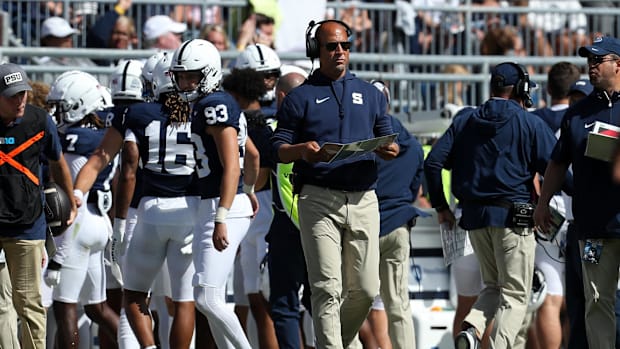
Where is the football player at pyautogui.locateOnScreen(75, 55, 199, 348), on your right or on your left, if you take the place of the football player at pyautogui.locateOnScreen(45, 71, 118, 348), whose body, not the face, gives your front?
on your left

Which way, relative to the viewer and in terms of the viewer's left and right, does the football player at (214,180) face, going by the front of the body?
facing the viewer and to the left of the viewer

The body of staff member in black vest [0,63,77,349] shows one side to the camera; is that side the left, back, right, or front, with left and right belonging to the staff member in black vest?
front

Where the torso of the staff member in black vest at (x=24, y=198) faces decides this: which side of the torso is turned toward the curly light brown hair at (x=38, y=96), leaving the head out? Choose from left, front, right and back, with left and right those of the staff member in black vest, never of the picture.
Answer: back

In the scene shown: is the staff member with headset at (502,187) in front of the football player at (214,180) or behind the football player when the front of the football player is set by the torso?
behind
